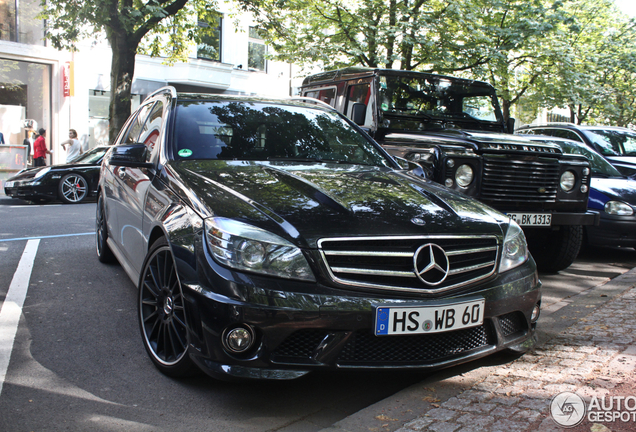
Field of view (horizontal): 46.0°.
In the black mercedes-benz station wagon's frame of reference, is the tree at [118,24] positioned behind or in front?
behind

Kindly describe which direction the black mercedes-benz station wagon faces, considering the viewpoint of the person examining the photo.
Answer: facing the viewer and to the right of the viewer

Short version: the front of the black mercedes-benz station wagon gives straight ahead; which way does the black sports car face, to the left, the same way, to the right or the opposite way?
to the right

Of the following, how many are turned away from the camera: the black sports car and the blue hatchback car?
0

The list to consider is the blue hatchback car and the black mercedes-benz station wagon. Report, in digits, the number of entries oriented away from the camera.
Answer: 0

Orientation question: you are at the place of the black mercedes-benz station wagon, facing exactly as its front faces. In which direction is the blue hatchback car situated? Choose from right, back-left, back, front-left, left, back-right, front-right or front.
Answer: left

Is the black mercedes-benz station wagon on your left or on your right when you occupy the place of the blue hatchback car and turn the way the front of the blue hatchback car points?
on your right

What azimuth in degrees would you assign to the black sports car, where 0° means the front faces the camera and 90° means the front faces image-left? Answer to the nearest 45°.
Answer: approximately 45°
